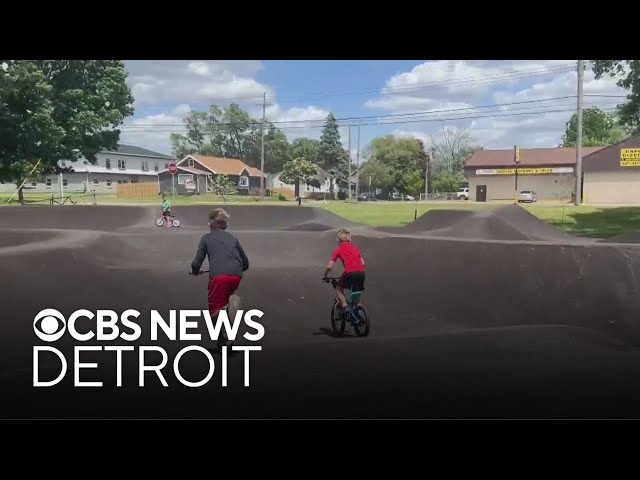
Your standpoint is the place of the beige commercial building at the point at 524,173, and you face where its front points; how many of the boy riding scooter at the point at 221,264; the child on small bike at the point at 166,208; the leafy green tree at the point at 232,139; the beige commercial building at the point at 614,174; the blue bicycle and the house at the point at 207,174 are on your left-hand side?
1

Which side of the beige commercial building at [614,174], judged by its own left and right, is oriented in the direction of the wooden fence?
right

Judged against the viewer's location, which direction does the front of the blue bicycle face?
facing away from the viewer and to the left of the viewer

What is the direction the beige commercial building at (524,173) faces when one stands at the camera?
facing the viewer

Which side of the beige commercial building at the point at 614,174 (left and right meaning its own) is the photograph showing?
front

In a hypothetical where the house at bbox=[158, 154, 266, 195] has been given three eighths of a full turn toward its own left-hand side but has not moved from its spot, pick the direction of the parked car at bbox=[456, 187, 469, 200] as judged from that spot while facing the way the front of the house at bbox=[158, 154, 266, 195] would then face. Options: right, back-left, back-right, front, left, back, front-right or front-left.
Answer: front

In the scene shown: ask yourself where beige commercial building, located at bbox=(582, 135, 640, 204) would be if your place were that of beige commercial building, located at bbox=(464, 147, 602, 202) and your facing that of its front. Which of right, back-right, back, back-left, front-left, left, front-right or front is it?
left

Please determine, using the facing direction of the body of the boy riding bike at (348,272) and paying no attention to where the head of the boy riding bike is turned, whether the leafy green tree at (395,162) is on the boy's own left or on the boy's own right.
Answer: on the boy's own right

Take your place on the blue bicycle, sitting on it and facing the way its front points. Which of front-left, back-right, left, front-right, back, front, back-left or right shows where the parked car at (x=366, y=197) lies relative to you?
front-right

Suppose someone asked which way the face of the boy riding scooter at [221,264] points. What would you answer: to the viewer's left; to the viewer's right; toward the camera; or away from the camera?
away from the camera

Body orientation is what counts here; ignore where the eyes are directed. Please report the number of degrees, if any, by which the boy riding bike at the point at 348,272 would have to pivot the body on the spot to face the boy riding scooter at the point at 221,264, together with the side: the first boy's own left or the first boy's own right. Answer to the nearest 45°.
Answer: approximately 90° to the first boy's own left

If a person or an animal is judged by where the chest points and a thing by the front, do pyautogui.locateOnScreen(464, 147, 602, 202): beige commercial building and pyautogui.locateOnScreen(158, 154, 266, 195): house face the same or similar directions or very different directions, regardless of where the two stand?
same or similar directions
